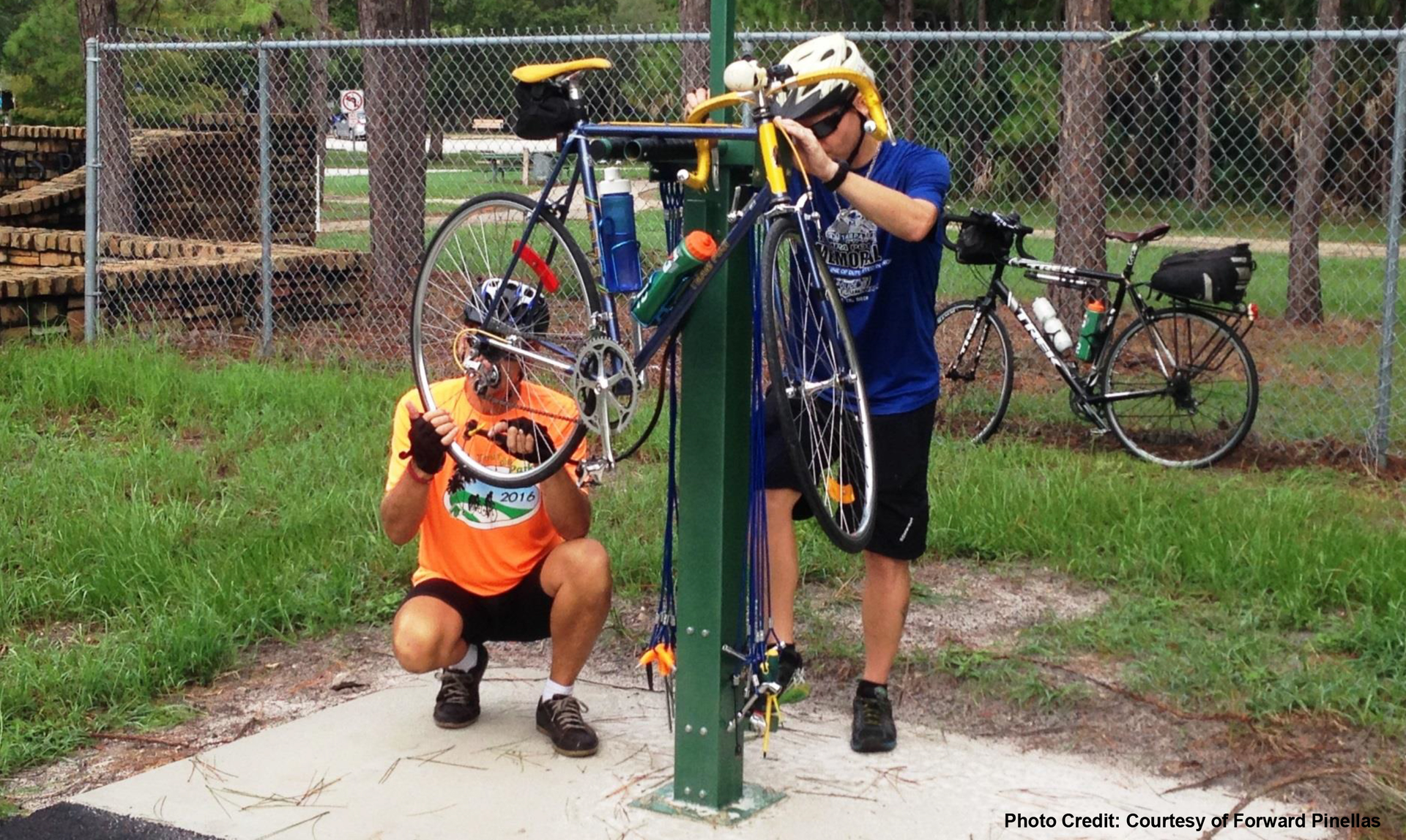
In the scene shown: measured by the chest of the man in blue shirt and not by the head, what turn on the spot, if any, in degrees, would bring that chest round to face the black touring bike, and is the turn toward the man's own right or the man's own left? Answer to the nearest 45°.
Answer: approximately 135° to the man's own right

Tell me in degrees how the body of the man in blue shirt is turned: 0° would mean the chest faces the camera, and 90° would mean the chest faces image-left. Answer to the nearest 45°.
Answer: approximately 45°

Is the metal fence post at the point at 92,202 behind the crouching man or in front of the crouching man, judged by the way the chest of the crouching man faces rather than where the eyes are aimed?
behind

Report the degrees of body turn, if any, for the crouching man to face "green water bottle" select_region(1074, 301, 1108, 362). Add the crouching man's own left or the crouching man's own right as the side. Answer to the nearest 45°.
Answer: approximately 135° to the crouching man's own left

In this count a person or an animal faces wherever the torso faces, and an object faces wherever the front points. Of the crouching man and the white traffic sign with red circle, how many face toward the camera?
2
